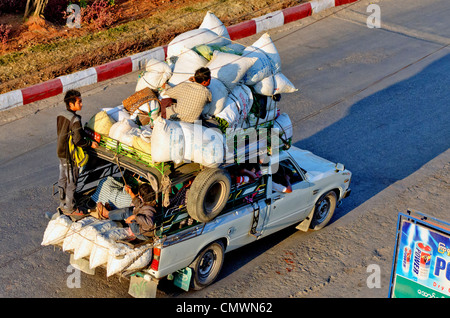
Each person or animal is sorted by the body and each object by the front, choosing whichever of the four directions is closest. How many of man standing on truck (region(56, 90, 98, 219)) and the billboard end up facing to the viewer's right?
1

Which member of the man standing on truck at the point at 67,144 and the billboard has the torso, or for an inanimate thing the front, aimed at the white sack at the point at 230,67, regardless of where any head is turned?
the man standing on truck

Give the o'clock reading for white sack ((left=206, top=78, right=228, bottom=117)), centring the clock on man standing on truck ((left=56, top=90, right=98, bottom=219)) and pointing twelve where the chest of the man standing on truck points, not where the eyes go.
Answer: The white sack is roughly at 12 o'clock from the man standing on truck.

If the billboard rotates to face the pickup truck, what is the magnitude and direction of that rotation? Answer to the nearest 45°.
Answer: approximately 90° to its right

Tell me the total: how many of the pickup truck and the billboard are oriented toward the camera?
1

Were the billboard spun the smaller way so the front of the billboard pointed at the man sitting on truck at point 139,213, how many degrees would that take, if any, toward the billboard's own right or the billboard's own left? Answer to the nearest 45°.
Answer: approximately 90° to the billboard's own right

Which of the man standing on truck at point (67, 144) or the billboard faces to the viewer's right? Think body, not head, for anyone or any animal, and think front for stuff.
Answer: the man standing on truck

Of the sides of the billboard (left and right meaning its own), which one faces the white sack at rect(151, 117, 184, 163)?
right

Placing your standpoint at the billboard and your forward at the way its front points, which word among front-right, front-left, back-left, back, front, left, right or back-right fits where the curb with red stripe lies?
back-right

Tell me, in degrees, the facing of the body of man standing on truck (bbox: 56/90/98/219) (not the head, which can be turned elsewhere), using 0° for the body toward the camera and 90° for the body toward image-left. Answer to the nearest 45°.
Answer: approximately 270°
